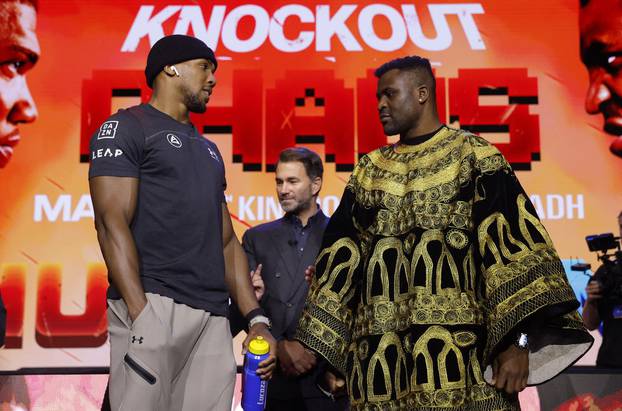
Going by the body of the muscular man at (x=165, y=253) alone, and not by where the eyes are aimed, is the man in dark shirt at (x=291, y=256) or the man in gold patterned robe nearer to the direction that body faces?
the man in gold patterned robe

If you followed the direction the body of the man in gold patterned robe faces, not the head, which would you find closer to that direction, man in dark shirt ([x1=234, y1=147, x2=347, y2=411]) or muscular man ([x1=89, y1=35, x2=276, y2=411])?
the muscular man

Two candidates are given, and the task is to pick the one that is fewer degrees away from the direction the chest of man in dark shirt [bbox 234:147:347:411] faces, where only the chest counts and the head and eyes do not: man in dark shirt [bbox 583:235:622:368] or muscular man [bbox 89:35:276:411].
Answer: the muscular man

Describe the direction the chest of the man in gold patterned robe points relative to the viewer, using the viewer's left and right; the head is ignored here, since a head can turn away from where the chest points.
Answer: facing the viewer and to the left of the viewer

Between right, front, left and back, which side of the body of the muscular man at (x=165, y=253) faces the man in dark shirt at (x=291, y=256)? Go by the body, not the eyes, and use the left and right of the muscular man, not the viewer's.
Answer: left

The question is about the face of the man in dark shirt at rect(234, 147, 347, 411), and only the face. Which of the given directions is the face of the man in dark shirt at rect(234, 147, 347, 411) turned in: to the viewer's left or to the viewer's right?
to the viewer's left

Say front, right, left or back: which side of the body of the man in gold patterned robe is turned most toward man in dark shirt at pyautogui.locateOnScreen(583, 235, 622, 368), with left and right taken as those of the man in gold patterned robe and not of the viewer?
back

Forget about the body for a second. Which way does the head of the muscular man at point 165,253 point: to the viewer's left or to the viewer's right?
to the viewer's right

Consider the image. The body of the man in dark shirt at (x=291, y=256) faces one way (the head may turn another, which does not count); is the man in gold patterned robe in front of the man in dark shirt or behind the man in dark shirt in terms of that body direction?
in front

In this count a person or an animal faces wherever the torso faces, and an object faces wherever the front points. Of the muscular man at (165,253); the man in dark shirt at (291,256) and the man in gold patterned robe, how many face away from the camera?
0

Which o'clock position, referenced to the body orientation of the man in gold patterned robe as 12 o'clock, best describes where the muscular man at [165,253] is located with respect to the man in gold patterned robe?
The muscular man is roughly at 1 o'clock from the man in gold patterned robe.

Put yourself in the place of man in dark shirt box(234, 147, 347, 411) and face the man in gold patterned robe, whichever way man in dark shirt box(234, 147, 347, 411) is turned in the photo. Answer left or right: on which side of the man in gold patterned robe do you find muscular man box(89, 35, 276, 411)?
right

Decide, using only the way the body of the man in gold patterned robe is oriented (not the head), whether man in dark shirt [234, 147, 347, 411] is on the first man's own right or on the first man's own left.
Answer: on the first man's own right

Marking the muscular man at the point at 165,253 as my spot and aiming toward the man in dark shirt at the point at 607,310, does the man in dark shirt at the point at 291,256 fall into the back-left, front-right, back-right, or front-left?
front-left

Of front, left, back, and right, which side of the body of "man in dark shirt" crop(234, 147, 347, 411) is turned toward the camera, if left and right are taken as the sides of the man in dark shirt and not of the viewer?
front

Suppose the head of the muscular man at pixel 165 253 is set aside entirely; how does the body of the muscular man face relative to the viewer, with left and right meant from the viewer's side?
facing the viewer and to the right of the viewer

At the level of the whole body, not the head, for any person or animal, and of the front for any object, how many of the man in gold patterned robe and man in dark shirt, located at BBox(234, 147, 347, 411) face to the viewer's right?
0
